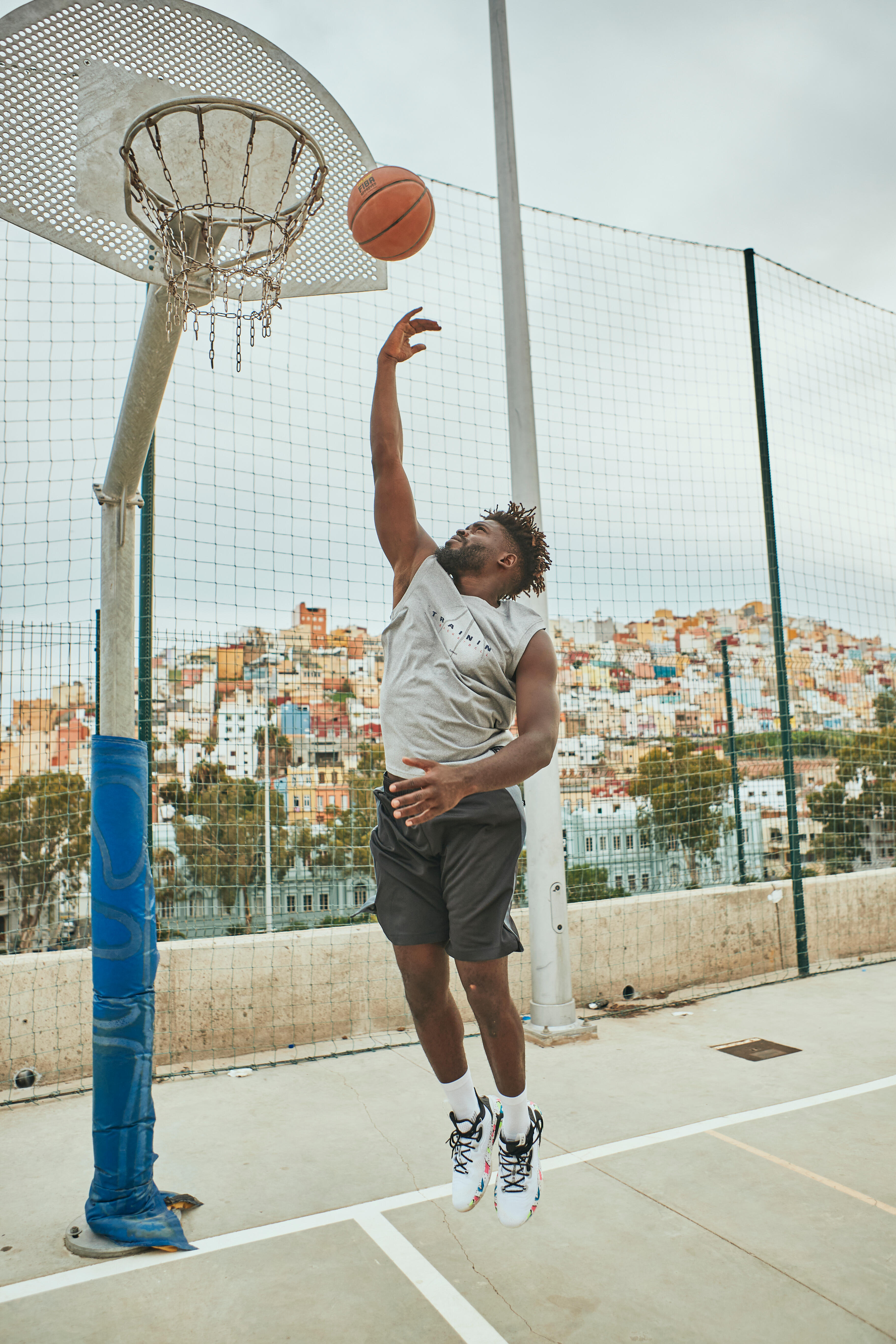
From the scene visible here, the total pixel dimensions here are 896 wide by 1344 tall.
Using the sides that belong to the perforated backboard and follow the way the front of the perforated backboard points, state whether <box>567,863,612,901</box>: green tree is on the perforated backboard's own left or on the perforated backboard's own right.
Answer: on the perforated backboard's own left

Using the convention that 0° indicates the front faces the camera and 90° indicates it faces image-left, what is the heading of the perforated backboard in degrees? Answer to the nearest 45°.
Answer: approximately 315°

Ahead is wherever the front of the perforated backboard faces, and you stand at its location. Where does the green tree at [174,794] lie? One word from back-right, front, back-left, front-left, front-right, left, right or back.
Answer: back-left

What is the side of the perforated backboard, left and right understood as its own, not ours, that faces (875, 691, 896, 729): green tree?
left

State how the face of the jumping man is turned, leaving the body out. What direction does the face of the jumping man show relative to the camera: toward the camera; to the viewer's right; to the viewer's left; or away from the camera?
to the viewer's left

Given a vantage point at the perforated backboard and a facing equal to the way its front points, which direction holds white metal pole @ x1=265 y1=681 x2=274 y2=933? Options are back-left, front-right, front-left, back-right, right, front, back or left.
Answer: back-left

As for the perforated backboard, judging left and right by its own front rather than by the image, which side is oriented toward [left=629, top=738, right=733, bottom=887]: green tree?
left

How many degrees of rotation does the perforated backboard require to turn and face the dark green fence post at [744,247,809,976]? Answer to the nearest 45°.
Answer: approximately 90° to its left

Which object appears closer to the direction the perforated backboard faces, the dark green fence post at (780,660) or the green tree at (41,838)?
the dark green fence post

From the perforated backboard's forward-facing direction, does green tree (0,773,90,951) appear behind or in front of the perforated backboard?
behind
